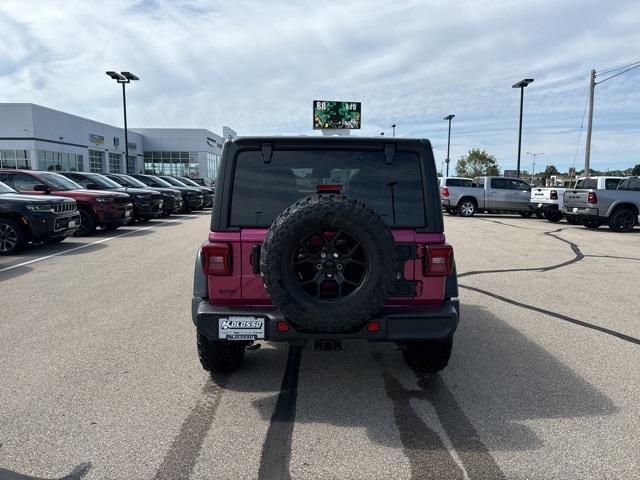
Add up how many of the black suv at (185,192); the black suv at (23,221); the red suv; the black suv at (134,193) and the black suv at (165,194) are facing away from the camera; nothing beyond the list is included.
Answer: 0

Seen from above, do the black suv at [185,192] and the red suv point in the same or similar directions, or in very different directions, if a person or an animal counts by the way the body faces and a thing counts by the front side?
same or similar directions

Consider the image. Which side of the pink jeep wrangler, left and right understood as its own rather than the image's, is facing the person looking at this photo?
back

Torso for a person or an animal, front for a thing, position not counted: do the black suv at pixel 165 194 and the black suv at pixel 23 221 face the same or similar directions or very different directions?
same or similar directions

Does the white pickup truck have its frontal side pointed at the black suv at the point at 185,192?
no

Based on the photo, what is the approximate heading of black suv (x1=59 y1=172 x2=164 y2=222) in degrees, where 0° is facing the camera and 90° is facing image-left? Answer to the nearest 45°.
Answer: approximately 315°

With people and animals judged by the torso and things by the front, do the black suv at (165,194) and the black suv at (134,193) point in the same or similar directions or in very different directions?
same or similar directions

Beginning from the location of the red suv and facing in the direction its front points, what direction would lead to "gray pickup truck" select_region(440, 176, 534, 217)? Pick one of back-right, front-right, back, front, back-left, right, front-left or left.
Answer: front-left

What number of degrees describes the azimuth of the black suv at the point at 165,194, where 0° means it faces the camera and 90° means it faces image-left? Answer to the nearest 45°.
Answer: approximately 315°

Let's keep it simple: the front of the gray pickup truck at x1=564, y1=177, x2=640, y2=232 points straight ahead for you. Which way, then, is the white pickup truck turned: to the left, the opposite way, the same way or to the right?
the same way

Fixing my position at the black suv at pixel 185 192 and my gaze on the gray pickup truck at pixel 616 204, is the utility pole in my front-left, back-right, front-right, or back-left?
front-left

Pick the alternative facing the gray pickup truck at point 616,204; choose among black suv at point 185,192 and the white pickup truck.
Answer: the black suv

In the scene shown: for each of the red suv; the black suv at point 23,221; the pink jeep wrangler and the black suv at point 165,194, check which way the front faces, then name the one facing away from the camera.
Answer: the pink jeep wrangler

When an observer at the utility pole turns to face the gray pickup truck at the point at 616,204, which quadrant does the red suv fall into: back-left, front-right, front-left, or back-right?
front-right

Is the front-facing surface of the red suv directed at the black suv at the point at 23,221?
no

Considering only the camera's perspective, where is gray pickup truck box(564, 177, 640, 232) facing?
facing away from the viewer and to the right of the viewer

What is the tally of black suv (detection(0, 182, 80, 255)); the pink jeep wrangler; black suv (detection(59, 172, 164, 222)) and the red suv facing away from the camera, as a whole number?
1

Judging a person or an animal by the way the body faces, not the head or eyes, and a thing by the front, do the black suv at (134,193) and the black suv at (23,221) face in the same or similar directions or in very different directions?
same or similar directions

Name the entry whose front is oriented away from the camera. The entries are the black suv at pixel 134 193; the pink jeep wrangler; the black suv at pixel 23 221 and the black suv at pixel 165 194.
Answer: the pink jeep wrangler
